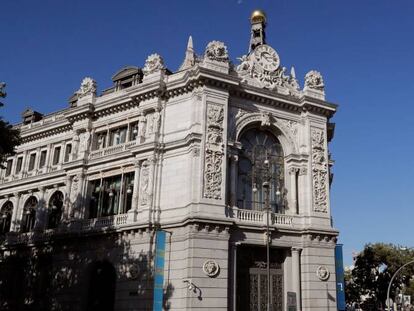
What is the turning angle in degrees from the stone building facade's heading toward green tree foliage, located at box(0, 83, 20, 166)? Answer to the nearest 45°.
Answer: approximately 90° to its right

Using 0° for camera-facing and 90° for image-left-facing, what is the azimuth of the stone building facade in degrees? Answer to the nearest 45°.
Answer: approximately 315°
